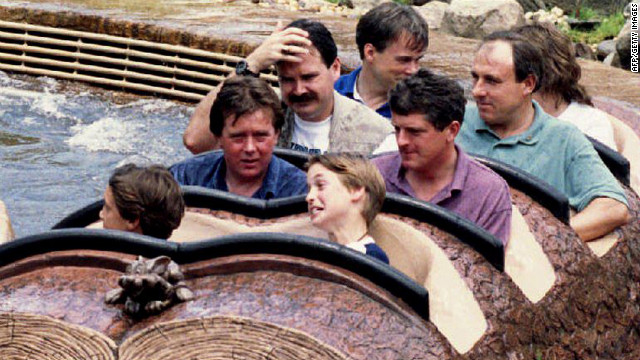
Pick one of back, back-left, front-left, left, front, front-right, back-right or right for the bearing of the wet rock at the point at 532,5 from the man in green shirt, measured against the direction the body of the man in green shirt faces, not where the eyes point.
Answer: back-right

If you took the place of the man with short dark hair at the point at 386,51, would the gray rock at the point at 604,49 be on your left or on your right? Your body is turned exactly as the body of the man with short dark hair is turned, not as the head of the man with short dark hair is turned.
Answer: on your left

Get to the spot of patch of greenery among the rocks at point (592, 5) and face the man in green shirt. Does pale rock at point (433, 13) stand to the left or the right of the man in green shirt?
right

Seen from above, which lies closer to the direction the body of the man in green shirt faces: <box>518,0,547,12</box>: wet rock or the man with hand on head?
the man with hand on head

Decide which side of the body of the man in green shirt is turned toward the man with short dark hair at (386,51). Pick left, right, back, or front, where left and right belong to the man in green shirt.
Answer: right

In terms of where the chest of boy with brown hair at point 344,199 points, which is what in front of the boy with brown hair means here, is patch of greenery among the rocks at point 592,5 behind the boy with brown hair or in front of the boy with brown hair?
behind
